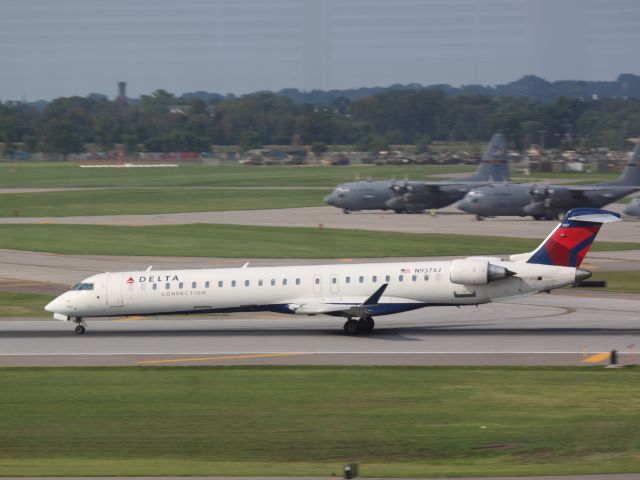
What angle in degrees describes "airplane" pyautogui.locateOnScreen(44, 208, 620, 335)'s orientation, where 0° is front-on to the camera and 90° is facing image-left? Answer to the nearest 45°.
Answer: approximately 90°
